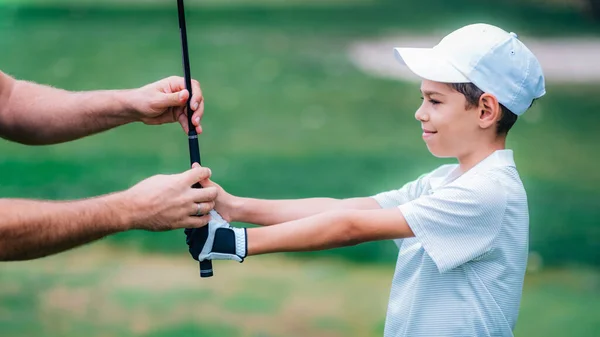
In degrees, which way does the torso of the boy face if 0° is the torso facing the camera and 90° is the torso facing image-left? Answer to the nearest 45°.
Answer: approximately 90°

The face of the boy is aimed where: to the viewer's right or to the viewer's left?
to the viewer's left
